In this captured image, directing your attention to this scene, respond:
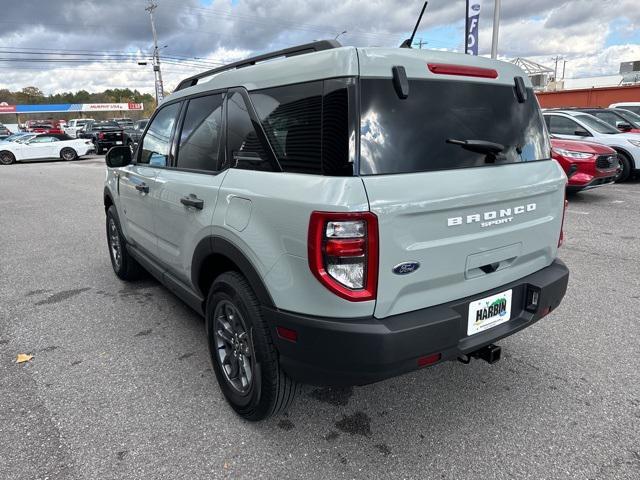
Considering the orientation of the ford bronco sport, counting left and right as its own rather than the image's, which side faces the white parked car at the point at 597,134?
right

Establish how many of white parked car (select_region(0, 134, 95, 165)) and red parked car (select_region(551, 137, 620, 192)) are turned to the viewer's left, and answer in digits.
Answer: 1

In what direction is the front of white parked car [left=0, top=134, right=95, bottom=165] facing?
to the viewer's left

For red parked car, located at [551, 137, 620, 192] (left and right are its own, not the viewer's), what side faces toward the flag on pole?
back

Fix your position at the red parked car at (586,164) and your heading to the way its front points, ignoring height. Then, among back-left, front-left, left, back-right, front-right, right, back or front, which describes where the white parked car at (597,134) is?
back-left

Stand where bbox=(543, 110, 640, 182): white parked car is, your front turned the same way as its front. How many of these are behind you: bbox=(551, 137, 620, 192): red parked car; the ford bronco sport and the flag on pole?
1

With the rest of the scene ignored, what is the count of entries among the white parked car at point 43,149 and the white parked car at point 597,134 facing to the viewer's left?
1

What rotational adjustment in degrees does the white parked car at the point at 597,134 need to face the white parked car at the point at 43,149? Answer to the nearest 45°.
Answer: approximately 135° to its right

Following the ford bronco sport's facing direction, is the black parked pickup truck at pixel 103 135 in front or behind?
in front

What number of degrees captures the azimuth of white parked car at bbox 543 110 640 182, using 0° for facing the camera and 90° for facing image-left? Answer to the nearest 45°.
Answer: approximately 315°
